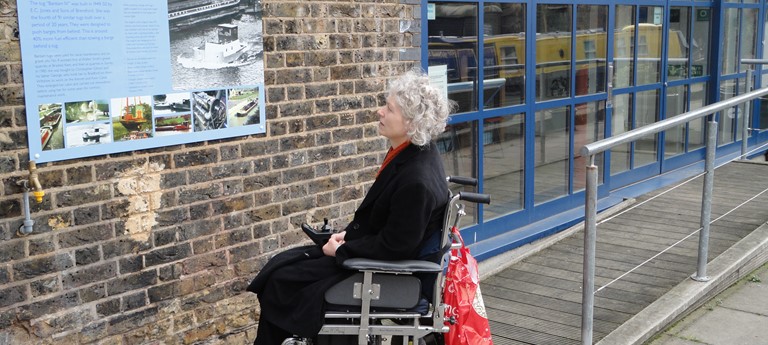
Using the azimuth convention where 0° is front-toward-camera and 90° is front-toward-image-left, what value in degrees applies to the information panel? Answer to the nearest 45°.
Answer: approximately 315°

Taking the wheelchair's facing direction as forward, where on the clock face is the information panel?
The information panel is roughly at 1 o'clock from the wheelchair.

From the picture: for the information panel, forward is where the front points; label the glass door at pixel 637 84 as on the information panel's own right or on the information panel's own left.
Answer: on the information panel's own left

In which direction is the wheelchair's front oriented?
to the viewer's left

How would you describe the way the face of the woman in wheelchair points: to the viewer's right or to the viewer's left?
to the viewer's left

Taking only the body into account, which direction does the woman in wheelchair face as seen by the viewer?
to the viewer's left

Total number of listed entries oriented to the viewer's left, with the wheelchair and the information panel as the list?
1

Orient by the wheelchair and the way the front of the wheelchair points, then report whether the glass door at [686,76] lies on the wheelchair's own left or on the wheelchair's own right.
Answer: on the wheelchair's own right

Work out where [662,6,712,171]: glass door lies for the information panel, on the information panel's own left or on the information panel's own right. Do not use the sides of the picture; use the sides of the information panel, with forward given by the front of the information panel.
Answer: on the information panel's own left

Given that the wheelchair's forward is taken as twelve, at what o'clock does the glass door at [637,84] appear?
The glass door is roughly at 4 o'clock from the wheelchair.

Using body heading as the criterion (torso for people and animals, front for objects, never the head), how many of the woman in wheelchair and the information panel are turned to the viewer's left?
1

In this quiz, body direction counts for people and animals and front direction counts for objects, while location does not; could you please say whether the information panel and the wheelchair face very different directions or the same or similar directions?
very different directions

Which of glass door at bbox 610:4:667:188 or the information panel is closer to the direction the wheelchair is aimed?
the information panel
